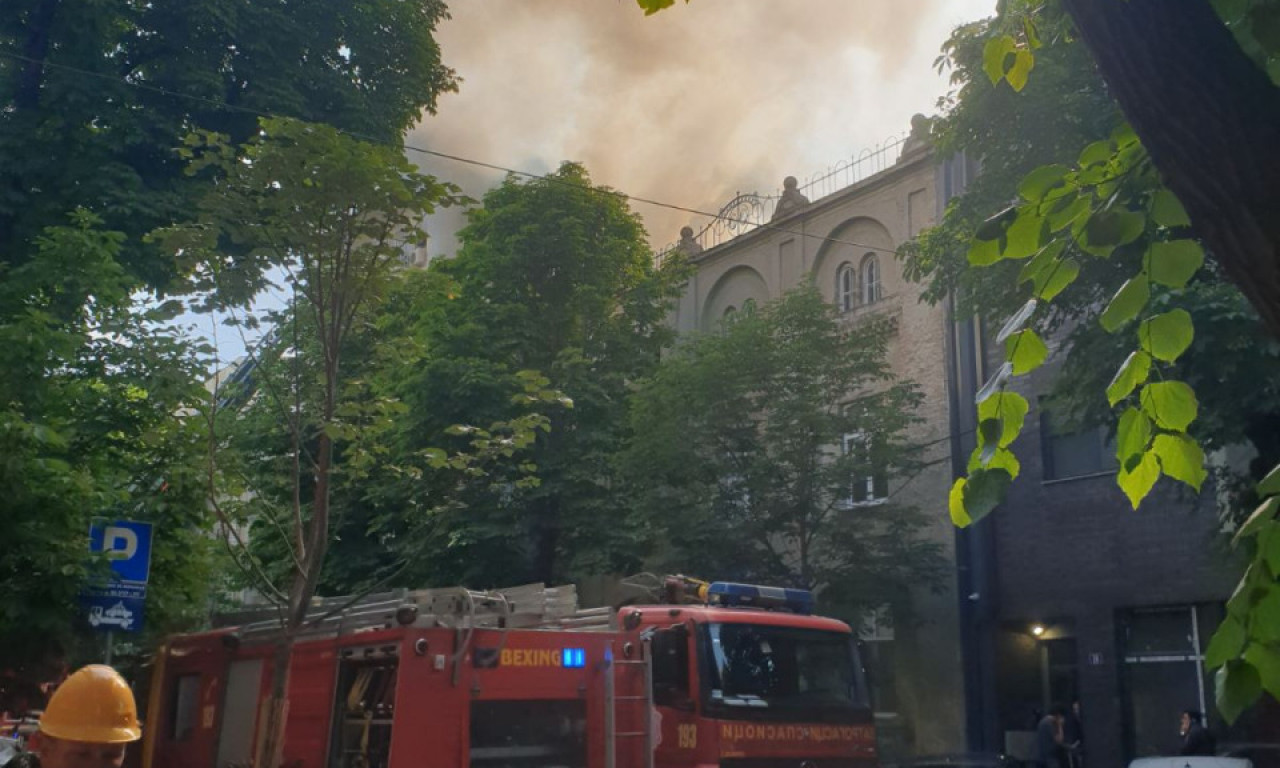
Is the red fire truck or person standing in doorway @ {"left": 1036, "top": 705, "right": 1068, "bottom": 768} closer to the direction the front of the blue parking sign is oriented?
the red fire truck

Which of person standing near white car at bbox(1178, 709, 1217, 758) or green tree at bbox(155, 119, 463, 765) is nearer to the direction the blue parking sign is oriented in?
the green tree

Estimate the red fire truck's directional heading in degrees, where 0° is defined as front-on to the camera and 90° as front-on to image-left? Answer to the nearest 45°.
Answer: approximately 315°

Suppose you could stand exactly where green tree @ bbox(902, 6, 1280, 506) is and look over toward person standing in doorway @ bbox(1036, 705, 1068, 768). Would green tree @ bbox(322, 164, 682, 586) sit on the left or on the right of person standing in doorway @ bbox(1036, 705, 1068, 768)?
left

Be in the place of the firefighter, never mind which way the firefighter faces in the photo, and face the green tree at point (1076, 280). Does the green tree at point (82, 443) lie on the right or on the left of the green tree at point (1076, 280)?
left

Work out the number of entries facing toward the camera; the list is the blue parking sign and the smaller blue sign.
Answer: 2

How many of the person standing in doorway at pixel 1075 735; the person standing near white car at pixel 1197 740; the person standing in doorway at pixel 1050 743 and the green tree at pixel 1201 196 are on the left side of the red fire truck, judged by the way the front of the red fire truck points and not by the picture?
3

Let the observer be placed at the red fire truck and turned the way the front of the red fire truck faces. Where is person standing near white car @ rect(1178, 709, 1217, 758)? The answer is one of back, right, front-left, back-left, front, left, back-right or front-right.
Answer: left

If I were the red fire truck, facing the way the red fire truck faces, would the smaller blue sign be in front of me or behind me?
behind

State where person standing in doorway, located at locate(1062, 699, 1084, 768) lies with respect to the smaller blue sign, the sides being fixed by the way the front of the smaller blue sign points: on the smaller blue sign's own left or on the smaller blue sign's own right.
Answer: on the smaller blue sign's own left

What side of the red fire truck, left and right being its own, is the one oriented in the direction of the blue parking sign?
back

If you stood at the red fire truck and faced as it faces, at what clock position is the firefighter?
The firefighter is roughly at 2 o'clock from the red fire truck.

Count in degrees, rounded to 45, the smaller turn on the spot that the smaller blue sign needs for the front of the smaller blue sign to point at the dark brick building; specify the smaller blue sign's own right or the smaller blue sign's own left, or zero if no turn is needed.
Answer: approximately 90° to the smaller blue sign's own left

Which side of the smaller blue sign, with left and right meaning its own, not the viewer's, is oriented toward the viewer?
front
